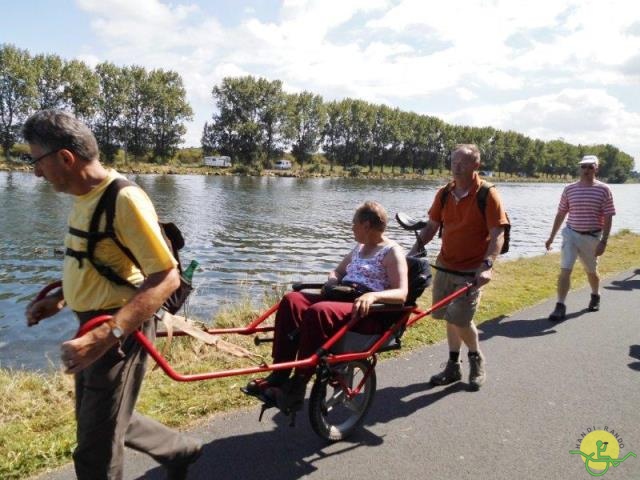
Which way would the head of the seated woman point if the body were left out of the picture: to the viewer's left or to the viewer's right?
to the viewer's left

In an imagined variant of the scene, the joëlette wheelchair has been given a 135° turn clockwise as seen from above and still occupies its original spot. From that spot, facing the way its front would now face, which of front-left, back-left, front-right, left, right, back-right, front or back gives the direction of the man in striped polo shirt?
front-right

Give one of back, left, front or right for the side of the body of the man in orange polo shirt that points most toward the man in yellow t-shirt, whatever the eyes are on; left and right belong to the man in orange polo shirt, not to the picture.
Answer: front

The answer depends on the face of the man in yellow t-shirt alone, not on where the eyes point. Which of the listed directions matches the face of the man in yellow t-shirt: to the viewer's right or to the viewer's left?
to the viewer's left

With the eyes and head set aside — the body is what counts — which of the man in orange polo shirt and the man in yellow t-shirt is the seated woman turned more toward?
the man in yellow t-shirt

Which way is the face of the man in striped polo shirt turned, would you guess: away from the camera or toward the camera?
toward the camera

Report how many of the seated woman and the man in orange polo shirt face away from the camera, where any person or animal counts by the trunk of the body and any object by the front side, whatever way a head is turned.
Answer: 0

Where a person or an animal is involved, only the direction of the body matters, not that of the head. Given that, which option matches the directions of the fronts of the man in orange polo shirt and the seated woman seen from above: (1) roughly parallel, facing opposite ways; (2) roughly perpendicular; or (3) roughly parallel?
roughly parallel

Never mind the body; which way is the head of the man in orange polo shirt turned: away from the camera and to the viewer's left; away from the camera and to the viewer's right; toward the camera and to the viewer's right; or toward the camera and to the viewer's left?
toward the camera and to the viewer's left

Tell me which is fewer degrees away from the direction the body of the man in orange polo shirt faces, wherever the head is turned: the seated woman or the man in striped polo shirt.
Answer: the seated woman

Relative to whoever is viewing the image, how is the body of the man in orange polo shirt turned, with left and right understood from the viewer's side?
facing the viewer and to the left of the viewer
